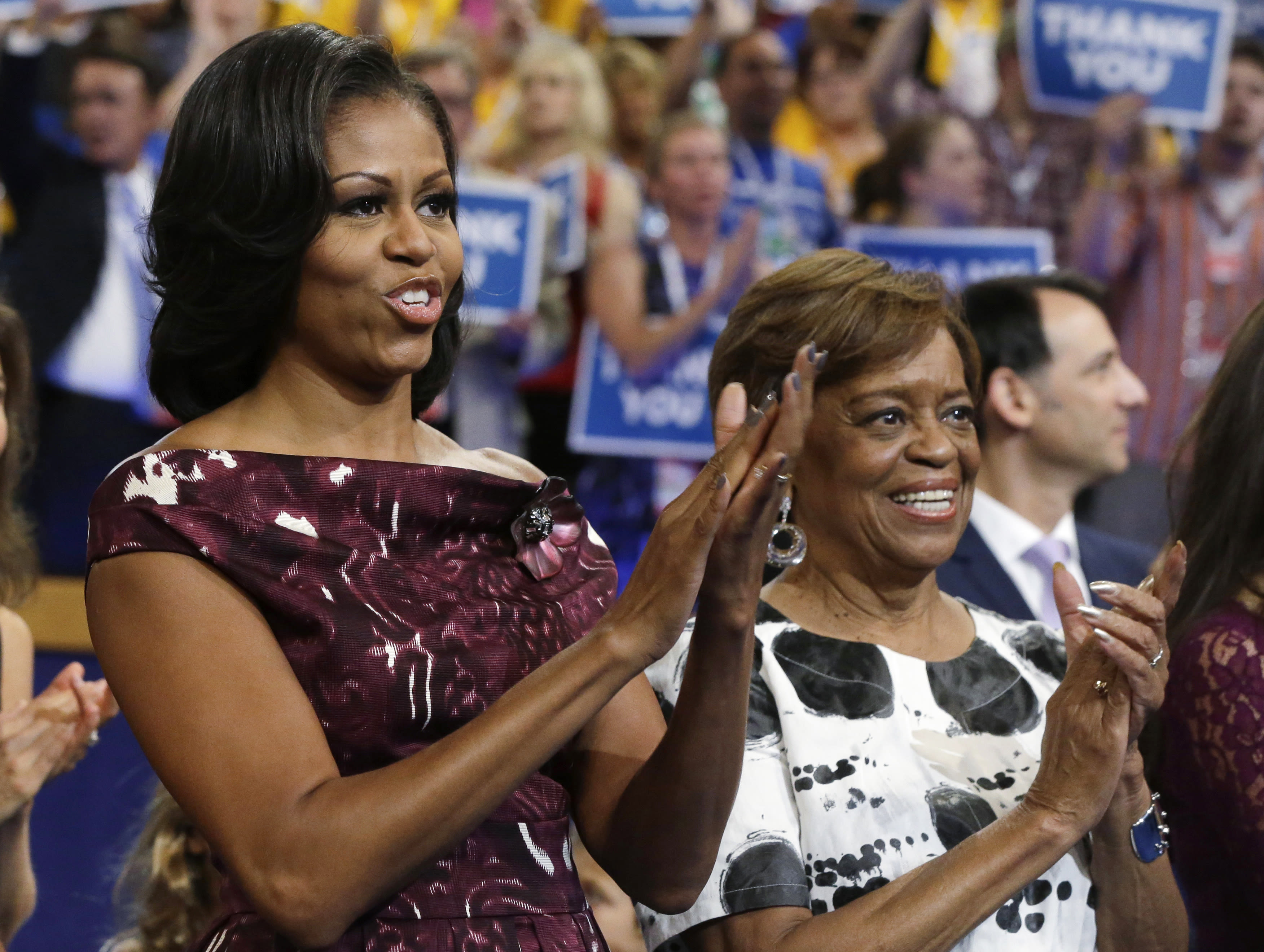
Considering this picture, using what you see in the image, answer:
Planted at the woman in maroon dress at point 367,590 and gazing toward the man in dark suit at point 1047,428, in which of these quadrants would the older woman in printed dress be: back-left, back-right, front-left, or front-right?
front-right

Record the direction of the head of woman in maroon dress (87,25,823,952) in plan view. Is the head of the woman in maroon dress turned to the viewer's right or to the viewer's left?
to the viewer's right

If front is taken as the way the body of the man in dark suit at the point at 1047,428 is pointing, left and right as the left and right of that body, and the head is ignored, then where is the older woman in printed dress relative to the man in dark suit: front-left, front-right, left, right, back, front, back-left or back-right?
front-right

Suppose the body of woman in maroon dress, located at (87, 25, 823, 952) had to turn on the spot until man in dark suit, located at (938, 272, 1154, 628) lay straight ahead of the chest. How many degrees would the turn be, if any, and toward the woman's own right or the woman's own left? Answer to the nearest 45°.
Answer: approximately 90° to the woman's own left

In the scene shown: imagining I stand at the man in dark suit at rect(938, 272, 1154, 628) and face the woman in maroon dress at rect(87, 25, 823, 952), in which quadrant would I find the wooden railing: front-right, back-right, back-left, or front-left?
front-right

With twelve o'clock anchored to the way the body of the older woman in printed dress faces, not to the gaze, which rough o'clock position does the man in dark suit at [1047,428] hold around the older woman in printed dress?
The man in dark suit is roughly at 8 o'clock from the older woman in printed dress.

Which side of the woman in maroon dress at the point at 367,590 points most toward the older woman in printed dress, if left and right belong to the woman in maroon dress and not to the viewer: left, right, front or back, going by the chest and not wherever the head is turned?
left

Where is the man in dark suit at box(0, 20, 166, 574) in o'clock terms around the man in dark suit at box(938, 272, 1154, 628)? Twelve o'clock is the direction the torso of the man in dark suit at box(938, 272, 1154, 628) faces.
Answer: the man in dark suit at box(0, 20, 166, 574) is roughly at 5 o'clock from the man in dark suit at box(938, 272, 1154, 628).

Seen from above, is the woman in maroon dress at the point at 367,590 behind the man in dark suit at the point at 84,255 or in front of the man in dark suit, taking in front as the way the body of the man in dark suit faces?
in front

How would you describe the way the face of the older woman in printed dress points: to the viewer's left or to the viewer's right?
to the viewer's right

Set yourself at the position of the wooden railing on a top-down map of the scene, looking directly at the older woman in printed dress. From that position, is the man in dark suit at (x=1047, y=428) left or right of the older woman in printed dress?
left

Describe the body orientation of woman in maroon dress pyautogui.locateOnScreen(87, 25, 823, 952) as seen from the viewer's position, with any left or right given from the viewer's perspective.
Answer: facing the viewer and to the right of the viewer

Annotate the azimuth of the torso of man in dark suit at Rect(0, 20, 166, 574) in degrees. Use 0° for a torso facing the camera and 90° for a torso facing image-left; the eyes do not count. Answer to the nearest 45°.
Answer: approximately 315°
